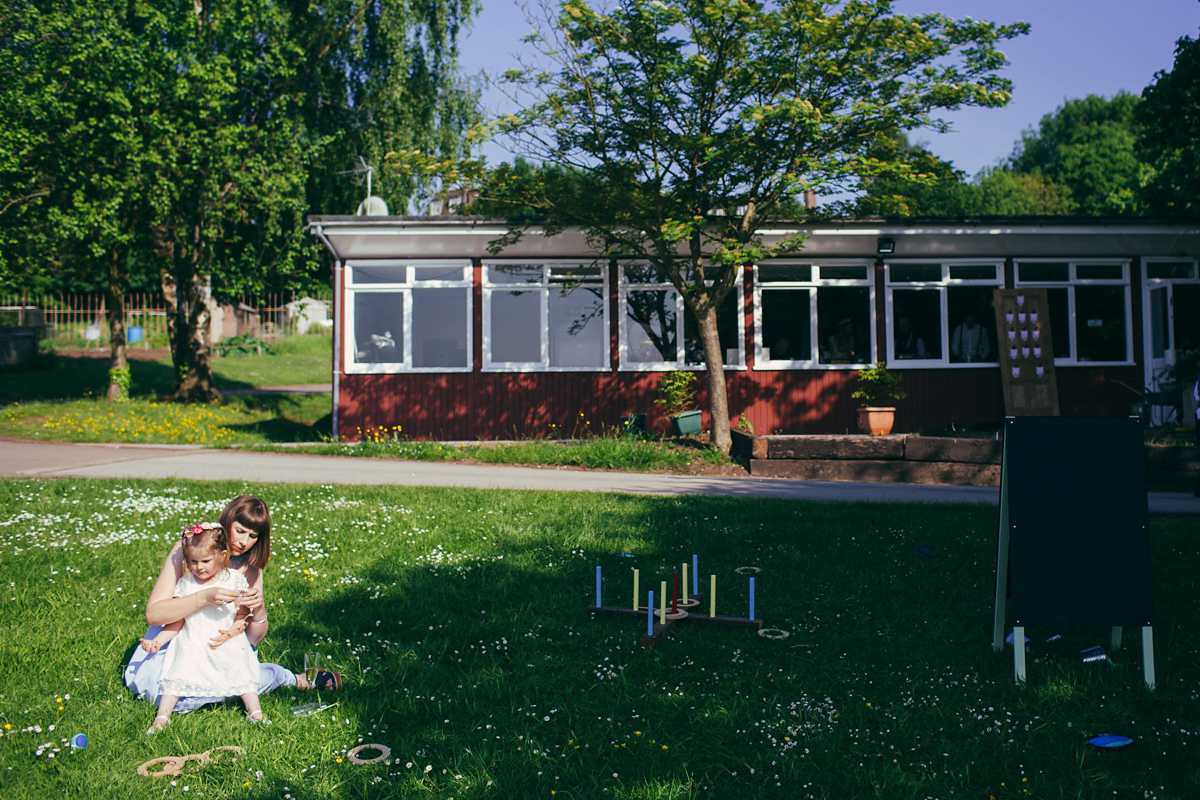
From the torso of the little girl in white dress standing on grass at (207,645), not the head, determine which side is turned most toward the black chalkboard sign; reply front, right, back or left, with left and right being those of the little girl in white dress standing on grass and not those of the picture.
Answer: left

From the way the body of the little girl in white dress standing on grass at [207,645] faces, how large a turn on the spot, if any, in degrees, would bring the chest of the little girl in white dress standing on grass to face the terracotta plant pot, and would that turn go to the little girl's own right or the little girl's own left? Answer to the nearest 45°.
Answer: approximately 135° to the little girl's own left

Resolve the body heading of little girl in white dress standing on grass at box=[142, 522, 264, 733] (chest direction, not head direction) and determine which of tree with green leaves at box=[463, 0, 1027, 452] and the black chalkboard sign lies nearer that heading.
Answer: the black chalkboard sign

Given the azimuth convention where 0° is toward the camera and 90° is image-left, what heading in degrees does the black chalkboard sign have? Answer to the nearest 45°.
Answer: approximately 0°

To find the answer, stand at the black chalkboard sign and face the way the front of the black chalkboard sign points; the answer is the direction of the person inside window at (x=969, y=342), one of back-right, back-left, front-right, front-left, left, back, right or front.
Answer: back

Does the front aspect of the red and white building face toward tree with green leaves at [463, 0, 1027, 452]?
yes

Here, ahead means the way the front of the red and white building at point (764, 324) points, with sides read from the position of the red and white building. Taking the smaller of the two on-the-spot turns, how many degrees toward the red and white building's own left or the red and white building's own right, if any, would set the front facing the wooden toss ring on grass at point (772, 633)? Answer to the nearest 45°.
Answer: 0° — it already faces it

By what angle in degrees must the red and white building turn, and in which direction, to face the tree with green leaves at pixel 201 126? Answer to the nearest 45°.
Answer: approximately 90° to its right

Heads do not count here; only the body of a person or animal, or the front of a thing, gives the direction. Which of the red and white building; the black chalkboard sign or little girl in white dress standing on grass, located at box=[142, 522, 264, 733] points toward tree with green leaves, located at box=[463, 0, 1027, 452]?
the red and white building

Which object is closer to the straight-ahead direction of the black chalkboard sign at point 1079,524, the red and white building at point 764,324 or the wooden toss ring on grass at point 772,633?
the wooden toss ring on grass

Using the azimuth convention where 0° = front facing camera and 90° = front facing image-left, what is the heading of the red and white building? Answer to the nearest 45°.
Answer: approximately 0°

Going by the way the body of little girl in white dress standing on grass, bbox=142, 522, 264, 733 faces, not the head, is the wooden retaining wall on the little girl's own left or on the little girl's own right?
on the little girl's own left
